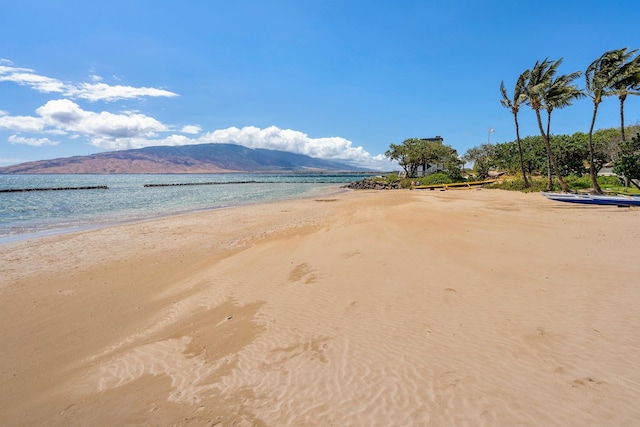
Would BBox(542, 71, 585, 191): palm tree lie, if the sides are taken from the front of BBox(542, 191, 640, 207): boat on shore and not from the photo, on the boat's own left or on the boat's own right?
on the boat's own right

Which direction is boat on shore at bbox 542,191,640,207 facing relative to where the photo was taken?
to the viewer's left

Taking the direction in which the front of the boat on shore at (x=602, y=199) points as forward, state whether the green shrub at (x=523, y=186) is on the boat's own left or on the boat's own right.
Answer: on the boat's own right

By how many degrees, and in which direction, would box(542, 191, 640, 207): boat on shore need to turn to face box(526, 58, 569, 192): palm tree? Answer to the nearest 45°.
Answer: approximately 45° to its right

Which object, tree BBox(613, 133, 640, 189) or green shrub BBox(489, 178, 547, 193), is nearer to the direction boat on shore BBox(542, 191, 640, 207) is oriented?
the green shrub

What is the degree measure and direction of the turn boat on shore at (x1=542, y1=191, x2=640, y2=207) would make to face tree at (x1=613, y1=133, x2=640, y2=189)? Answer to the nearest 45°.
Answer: approximately 90° to its right
